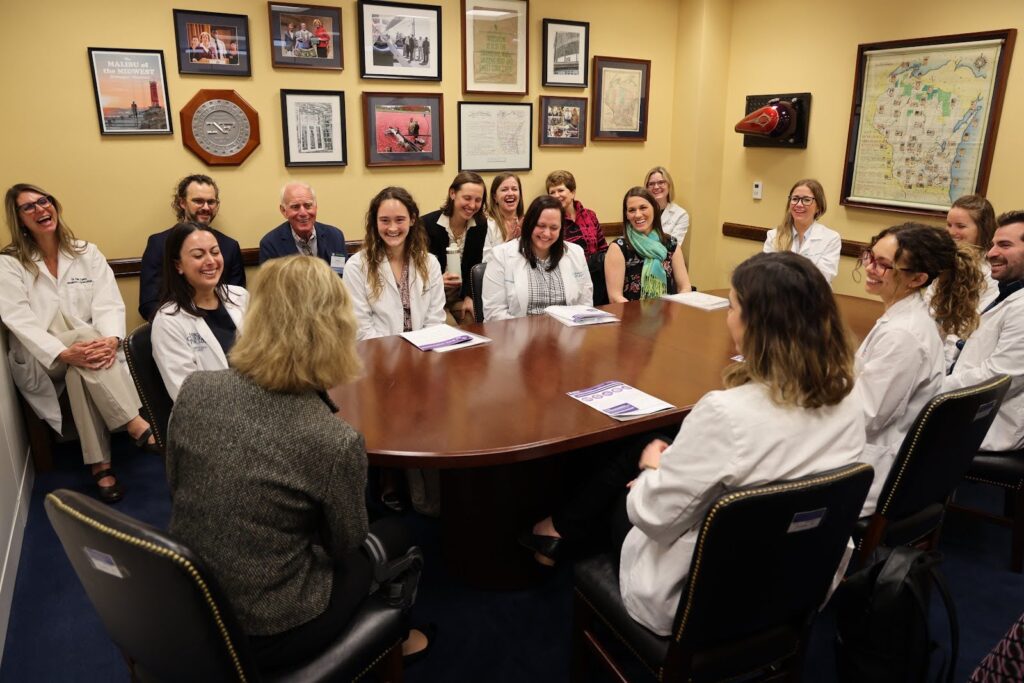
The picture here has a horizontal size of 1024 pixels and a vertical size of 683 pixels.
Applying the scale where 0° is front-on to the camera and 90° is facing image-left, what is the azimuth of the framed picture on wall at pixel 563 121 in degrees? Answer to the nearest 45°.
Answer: approximately 0°

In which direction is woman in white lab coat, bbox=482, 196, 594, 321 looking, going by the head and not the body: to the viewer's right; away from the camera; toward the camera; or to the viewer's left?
toward the camera

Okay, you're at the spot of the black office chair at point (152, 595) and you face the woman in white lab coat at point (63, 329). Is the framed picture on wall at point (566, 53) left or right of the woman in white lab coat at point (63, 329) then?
right

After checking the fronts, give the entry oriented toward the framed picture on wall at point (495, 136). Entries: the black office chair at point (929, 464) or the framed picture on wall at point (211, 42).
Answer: the black office chair

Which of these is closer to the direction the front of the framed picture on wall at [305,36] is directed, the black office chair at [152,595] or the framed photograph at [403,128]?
the black office chair

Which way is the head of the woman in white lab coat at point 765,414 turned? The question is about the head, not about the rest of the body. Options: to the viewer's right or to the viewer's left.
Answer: to the viewer's left

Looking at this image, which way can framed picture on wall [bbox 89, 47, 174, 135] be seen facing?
toward the camera

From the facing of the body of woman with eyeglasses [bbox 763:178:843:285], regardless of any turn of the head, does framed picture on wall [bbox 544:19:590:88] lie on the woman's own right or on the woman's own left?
on the woman's own right

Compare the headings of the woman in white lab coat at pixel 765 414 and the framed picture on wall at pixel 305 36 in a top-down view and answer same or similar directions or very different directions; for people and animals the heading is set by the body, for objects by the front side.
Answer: very different directions

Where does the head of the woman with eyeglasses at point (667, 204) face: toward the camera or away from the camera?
toward the camera

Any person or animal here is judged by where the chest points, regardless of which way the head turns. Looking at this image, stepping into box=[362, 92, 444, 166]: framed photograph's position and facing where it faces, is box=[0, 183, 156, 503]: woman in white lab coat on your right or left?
on your right

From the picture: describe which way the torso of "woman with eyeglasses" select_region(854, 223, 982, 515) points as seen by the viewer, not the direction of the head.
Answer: to the viewer's left

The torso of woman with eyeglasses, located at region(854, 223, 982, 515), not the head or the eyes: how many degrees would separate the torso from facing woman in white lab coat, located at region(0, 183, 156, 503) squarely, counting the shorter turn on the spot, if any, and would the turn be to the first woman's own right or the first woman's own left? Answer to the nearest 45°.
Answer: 0° — they already face them

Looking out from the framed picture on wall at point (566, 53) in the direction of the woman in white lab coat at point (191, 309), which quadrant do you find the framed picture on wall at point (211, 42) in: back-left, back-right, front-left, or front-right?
front-right

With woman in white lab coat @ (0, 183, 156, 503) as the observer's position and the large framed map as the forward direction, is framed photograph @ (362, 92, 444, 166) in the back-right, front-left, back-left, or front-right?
front-left

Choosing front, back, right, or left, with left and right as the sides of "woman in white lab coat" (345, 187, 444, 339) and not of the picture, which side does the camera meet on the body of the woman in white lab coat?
front

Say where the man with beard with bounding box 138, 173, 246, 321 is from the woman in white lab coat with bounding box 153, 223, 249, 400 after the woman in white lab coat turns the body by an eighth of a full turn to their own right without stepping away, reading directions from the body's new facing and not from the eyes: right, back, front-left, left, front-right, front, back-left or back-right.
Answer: back

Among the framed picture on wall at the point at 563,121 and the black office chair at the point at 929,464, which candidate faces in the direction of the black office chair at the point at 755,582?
the framed picture on wall

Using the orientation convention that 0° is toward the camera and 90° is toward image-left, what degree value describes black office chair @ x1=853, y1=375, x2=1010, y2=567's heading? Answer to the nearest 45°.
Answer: approximately 135°

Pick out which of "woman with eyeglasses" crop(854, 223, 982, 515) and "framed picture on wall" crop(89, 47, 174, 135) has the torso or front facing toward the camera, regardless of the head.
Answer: the framed picture on wall

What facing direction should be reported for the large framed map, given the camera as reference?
facing the viewer and to the left of the viewer
